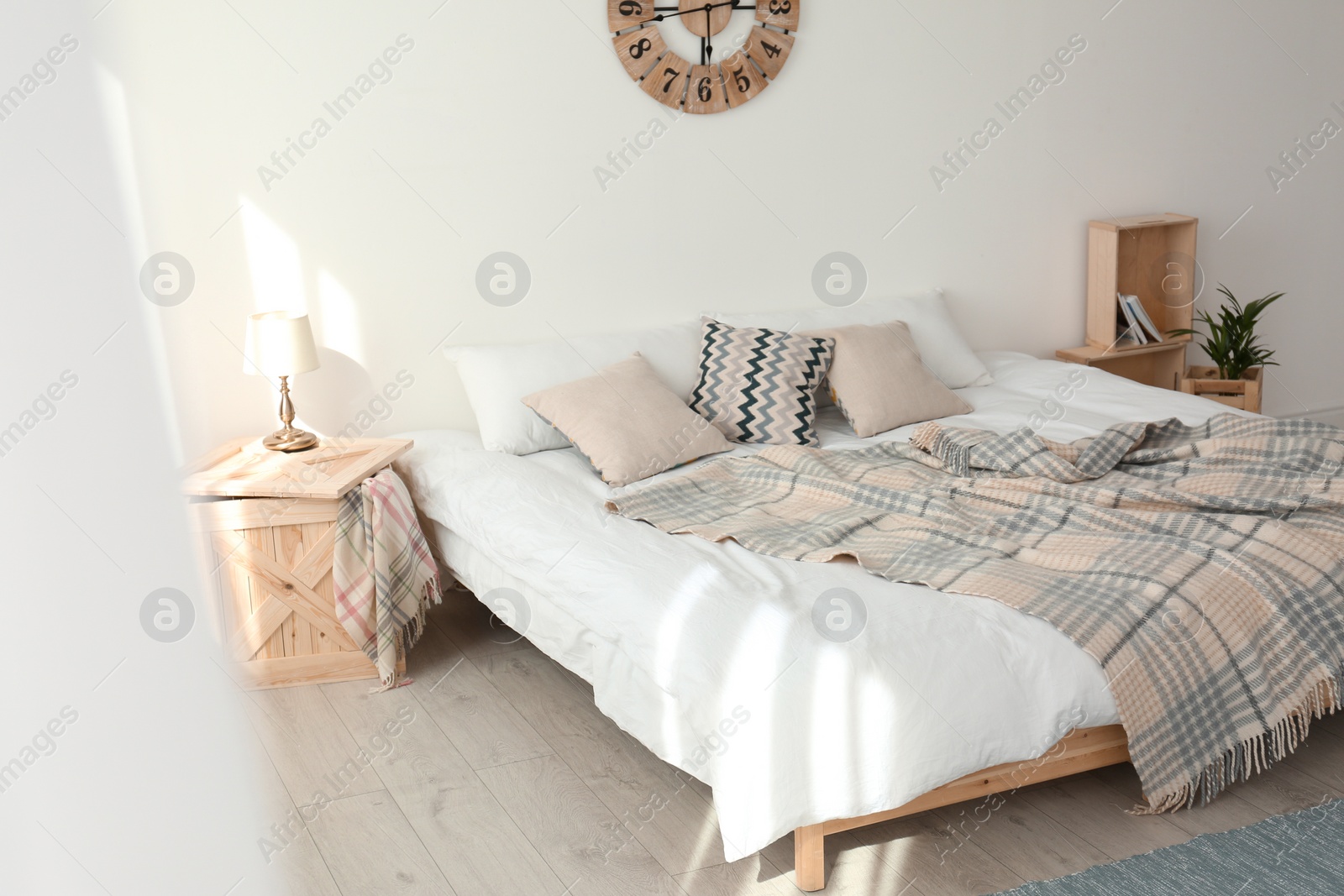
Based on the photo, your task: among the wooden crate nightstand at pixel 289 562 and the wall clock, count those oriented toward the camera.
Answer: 2

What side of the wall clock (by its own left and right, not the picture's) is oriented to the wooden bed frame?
front

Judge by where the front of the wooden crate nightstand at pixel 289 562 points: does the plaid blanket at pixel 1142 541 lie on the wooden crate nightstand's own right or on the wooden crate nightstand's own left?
on the wooden crate nightstand's own left

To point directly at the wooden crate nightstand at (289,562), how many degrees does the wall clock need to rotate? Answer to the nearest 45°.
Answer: approximately 45° to its right

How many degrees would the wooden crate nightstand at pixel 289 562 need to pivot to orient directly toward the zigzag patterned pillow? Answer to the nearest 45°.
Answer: approximately 90° to its left

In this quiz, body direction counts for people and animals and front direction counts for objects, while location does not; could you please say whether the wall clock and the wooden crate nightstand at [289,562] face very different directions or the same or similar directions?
same or similar directions

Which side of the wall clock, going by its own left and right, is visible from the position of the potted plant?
left

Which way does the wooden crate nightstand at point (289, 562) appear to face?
toward the camera

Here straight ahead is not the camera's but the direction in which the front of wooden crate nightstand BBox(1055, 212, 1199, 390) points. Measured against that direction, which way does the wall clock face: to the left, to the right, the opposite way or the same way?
the same way

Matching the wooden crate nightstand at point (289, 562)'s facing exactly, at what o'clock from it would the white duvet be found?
The white duvet is roughly at 11 o'clock from the wooden crate nightstand.

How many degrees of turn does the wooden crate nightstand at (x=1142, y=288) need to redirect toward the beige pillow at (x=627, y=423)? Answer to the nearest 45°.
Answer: approximately 90° to its right

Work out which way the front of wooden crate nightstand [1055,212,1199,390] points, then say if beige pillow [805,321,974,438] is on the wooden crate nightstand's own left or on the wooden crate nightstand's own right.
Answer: on the wooden crate nightstand's own right

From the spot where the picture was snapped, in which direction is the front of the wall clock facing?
facing the viewer

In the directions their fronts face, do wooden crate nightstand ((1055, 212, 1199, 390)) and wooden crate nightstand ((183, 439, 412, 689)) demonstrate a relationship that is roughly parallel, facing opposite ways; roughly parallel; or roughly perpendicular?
roughly parallel

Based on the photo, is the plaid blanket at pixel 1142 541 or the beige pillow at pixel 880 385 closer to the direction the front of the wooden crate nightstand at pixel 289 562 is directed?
the plaid blanket

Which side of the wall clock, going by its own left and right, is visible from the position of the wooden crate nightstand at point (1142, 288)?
left

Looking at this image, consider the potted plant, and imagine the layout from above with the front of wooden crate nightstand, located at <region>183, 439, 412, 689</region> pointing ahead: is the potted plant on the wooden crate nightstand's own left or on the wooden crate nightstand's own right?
on the wooden crate nightstand's own left
